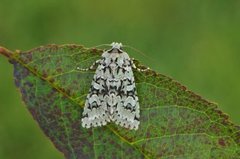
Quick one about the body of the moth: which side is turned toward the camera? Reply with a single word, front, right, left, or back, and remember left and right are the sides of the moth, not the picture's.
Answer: back
